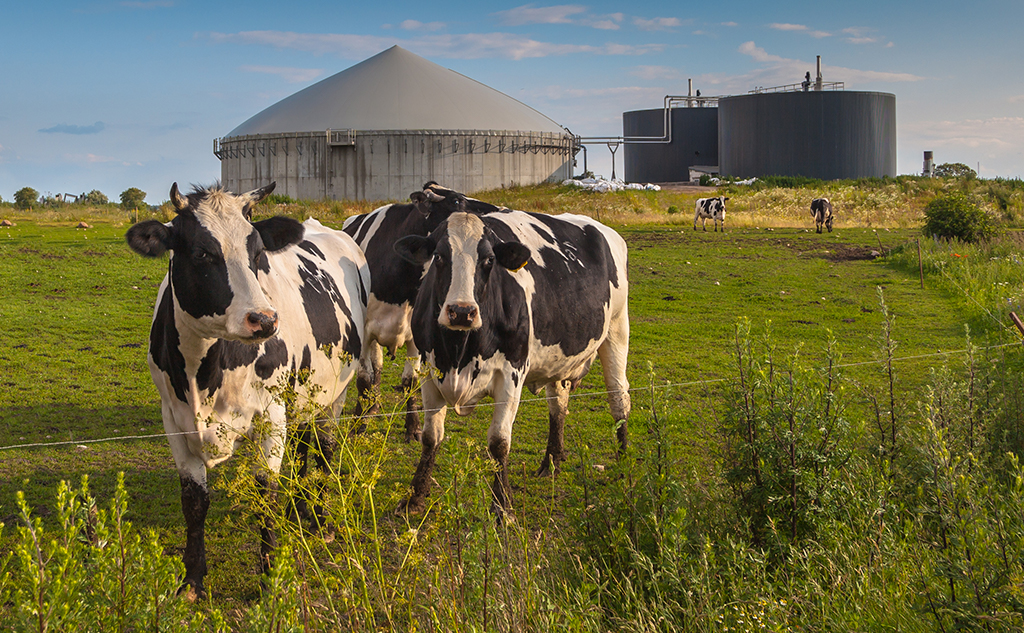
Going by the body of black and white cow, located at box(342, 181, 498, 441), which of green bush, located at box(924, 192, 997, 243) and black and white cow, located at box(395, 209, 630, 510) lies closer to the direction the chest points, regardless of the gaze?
the black and white cow

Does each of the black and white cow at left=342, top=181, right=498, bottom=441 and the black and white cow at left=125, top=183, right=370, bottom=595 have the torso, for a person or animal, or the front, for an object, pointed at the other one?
no

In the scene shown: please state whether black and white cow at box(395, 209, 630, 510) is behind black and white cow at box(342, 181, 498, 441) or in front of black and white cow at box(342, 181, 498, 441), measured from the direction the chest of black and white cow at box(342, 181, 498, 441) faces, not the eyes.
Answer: in front

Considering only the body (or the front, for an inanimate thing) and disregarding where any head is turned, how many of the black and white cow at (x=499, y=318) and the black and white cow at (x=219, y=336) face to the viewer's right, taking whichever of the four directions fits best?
0

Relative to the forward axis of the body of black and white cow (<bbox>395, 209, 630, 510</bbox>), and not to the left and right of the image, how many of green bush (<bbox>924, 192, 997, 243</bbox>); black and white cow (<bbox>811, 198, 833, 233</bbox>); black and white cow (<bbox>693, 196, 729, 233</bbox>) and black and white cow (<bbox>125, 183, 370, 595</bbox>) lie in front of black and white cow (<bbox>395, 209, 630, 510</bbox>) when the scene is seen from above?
1

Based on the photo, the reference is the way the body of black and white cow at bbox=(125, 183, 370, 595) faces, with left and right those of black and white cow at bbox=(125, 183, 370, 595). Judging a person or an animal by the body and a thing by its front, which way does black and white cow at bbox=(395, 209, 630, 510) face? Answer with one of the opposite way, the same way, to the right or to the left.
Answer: the same way

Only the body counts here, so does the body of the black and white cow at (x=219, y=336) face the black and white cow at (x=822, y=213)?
no

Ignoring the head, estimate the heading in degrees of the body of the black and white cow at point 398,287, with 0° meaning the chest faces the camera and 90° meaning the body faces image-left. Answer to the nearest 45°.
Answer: approximately 315°

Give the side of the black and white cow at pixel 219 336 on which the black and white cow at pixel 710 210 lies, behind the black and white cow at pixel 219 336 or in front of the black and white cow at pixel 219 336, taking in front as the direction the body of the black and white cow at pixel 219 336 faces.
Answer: behind

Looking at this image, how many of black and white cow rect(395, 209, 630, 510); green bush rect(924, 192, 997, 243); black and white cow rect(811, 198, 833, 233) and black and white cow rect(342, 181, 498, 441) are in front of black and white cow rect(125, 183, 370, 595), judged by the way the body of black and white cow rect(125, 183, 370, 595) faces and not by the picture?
0

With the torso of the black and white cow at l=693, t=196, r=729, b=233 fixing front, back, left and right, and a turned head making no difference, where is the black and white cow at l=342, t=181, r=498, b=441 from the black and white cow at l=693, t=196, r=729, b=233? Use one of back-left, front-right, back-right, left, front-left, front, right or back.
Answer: front-right

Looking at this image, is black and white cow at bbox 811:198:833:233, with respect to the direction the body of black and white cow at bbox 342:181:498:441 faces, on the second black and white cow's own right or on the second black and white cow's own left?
on the second black and white cow's own left

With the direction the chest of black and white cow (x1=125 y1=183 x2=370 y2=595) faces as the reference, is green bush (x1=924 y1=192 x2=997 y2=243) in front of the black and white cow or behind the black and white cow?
behind

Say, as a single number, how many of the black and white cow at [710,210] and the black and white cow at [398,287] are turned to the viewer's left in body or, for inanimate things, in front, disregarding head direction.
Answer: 0

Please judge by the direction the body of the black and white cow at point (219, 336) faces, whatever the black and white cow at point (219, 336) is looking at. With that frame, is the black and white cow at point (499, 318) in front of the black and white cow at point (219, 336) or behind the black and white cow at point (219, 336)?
behind
